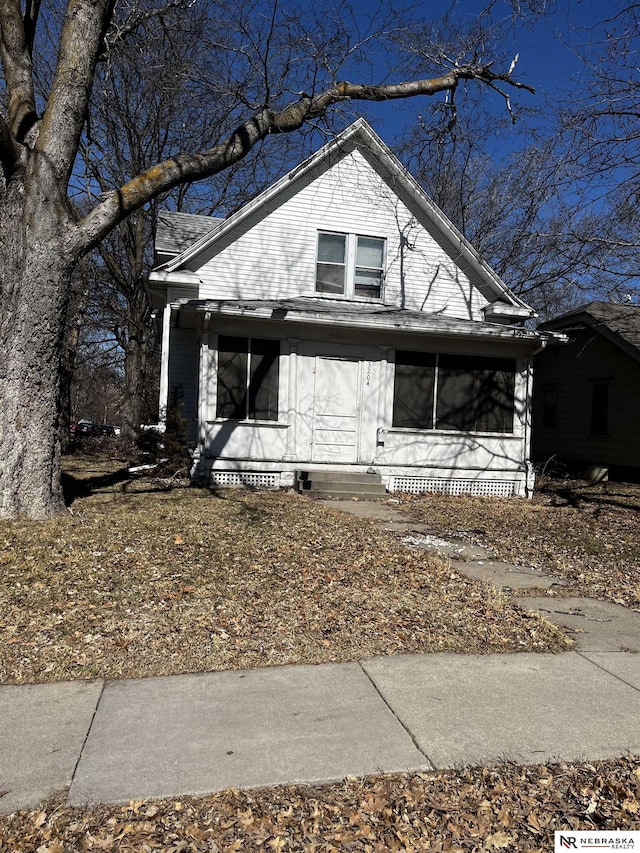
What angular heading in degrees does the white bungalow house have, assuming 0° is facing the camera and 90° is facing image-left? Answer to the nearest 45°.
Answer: approximately 0°

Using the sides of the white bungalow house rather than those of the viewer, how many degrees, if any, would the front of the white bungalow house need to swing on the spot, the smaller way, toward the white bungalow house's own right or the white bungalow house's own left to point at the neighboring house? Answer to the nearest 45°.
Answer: approximately 135° to the white bungalow house's own left
